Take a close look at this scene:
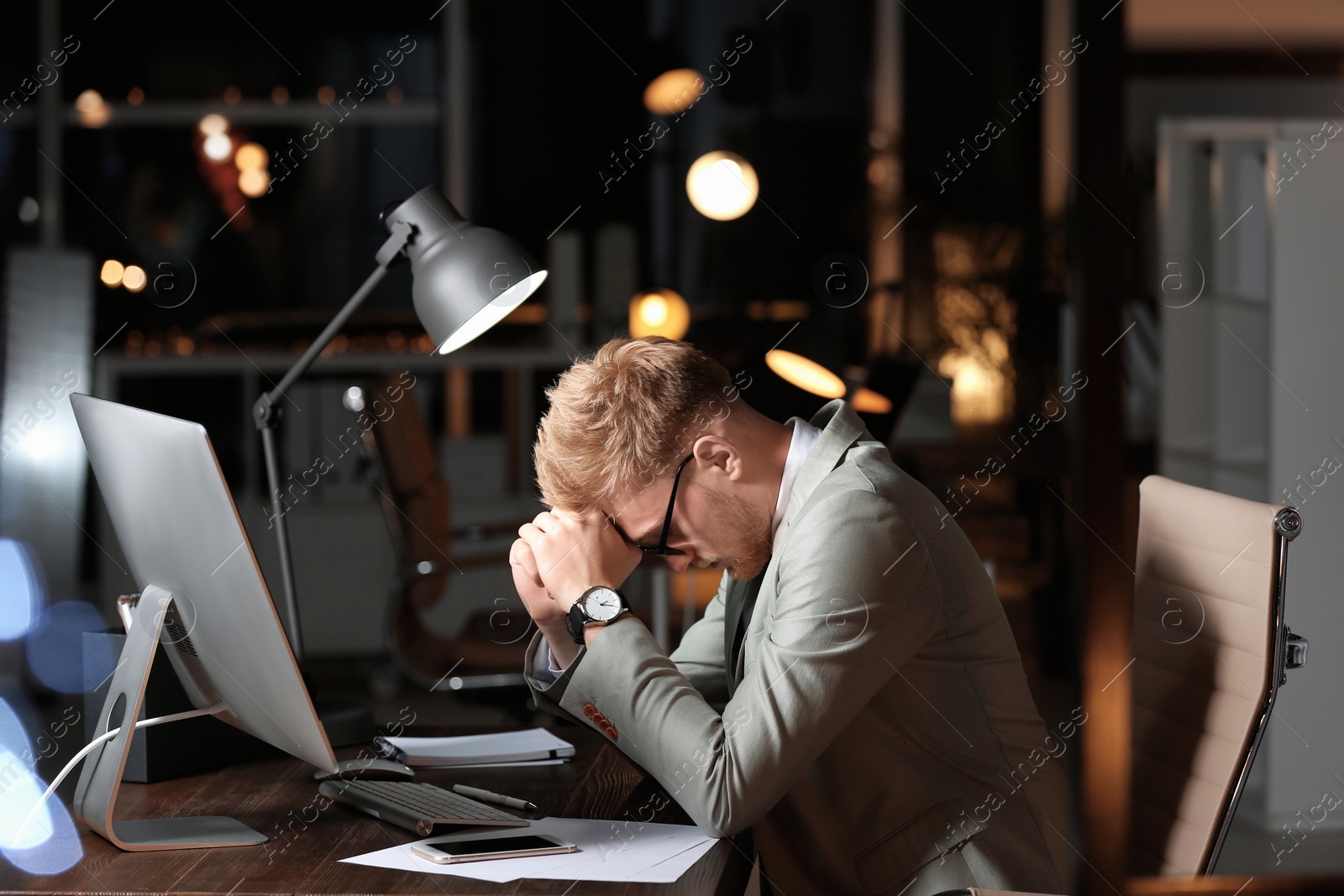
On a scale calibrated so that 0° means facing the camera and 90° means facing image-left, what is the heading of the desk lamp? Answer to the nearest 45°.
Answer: approximately 270°

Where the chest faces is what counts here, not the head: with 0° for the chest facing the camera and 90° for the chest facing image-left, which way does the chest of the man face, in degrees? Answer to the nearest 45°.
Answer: approximately 90°

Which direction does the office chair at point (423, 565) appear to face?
to the viewer's right

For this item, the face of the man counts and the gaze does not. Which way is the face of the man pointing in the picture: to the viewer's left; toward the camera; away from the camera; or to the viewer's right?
to the viewer's left

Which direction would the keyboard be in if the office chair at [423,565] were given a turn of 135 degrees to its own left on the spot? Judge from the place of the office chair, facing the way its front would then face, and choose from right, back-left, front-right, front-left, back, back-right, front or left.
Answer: back-left

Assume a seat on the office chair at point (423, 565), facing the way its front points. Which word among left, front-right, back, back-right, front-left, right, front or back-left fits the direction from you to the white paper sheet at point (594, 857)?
right

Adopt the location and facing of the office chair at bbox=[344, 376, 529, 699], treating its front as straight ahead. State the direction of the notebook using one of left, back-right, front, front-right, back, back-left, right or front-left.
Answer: right

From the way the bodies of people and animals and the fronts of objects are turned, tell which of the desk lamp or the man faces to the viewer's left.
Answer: the man

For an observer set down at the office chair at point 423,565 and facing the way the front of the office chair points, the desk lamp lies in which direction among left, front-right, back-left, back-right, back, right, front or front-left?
right
